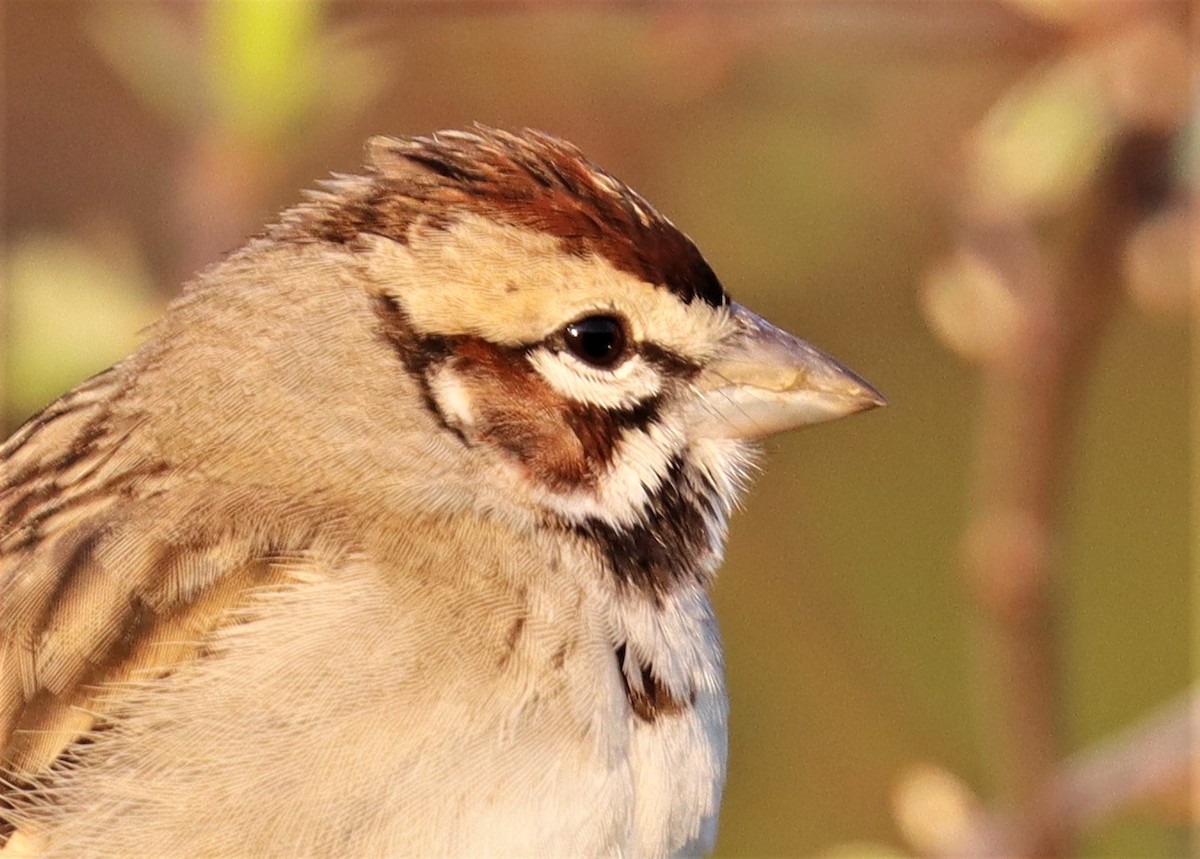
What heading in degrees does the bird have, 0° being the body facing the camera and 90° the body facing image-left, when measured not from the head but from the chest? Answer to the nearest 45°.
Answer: approximately 270°

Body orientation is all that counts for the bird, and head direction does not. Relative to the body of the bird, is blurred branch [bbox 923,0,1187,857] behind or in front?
in front
